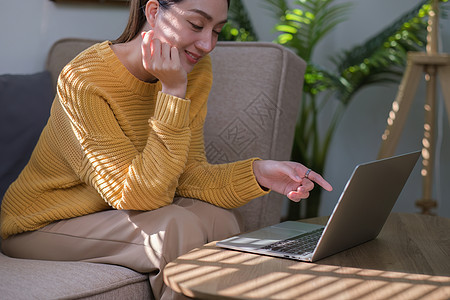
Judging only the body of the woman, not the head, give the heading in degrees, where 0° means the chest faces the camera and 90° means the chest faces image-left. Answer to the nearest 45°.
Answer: approximately 315°

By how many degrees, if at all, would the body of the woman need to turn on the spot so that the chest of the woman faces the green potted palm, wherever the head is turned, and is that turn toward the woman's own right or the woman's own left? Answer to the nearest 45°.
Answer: approximately 90° to the woman's own left

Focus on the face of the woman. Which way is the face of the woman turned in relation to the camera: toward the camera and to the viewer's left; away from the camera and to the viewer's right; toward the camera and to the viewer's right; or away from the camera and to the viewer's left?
toward the camera and to the viewer's right

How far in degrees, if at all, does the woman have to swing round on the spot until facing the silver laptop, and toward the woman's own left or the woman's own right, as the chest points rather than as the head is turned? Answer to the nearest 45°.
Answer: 0° — they already face it

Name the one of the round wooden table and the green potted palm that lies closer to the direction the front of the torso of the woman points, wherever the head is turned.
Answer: the round wooden table
